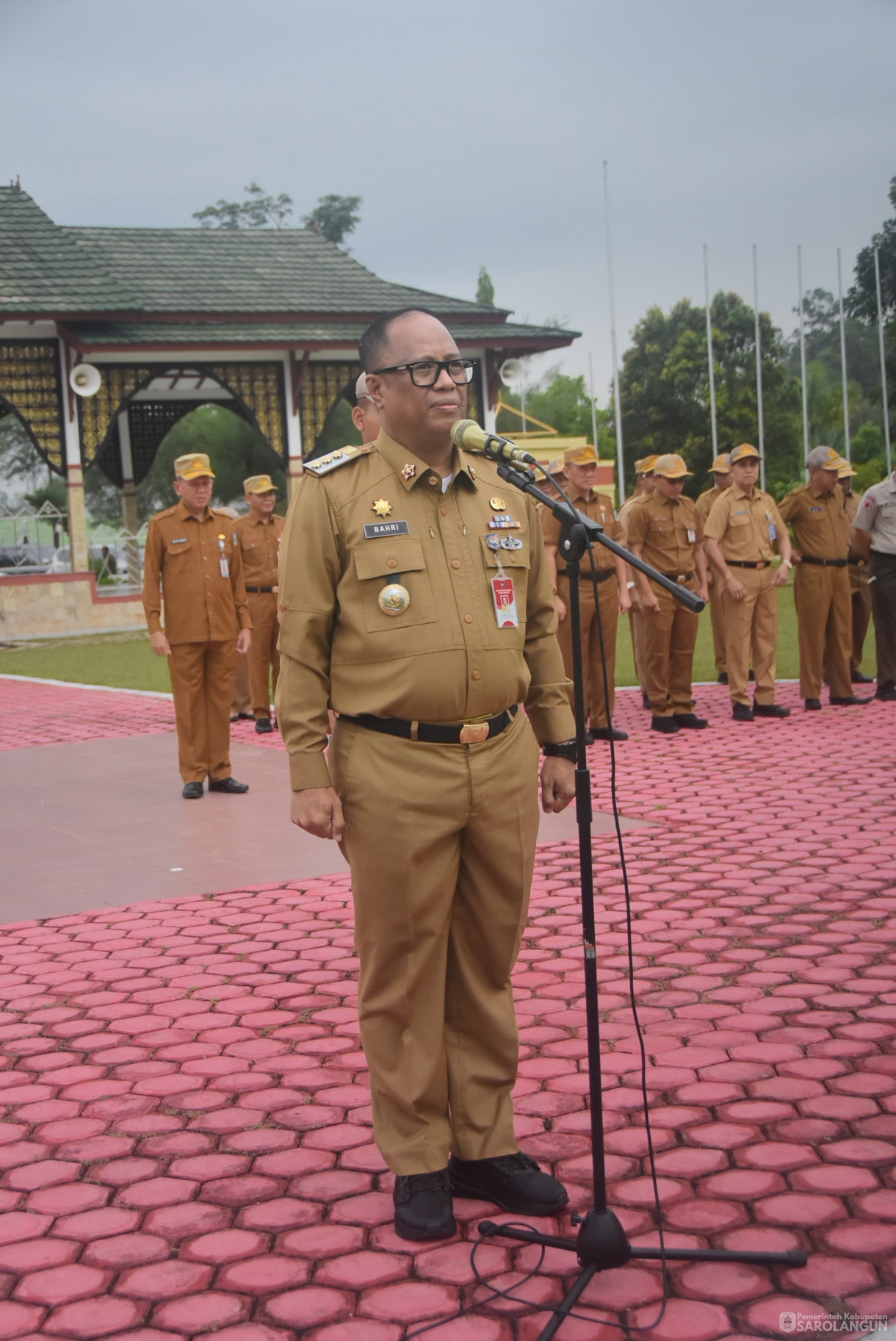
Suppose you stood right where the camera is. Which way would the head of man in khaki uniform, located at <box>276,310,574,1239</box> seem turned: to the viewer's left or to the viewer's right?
to the viewer's right

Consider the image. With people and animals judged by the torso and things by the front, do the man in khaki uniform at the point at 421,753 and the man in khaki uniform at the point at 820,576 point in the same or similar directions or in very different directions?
same or similar directions

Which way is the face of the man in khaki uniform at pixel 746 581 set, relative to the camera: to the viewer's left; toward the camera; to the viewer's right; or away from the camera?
toward the camera

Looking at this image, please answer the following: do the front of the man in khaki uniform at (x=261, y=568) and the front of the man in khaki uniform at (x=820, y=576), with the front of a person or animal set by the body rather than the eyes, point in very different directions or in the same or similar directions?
same or similar directions

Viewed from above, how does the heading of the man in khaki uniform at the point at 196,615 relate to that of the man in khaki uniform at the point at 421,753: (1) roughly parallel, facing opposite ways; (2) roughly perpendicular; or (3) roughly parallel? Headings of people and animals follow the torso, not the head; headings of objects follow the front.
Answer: roughly parallel

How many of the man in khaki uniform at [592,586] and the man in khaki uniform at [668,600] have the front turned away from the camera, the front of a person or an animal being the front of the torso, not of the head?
0

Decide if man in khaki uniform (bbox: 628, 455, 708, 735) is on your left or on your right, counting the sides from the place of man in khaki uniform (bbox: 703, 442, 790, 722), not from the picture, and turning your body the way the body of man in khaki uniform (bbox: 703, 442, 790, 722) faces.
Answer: on your right

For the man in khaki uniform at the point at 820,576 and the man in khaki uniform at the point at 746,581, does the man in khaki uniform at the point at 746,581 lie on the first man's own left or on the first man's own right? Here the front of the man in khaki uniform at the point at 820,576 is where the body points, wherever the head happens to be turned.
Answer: on the first man's own right

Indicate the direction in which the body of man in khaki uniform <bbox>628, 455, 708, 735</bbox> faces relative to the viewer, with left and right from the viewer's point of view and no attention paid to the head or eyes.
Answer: facing the viewer and to the right of the viewer

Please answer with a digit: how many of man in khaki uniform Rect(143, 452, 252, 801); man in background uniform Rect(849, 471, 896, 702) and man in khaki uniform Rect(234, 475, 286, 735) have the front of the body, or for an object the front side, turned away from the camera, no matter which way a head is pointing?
0

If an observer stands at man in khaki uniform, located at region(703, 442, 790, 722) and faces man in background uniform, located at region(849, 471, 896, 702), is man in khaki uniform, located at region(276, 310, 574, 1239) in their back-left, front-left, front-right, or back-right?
back-right

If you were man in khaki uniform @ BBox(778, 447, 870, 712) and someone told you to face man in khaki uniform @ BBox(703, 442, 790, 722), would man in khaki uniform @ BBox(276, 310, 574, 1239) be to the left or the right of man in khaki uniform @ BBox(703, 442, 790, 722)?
left
